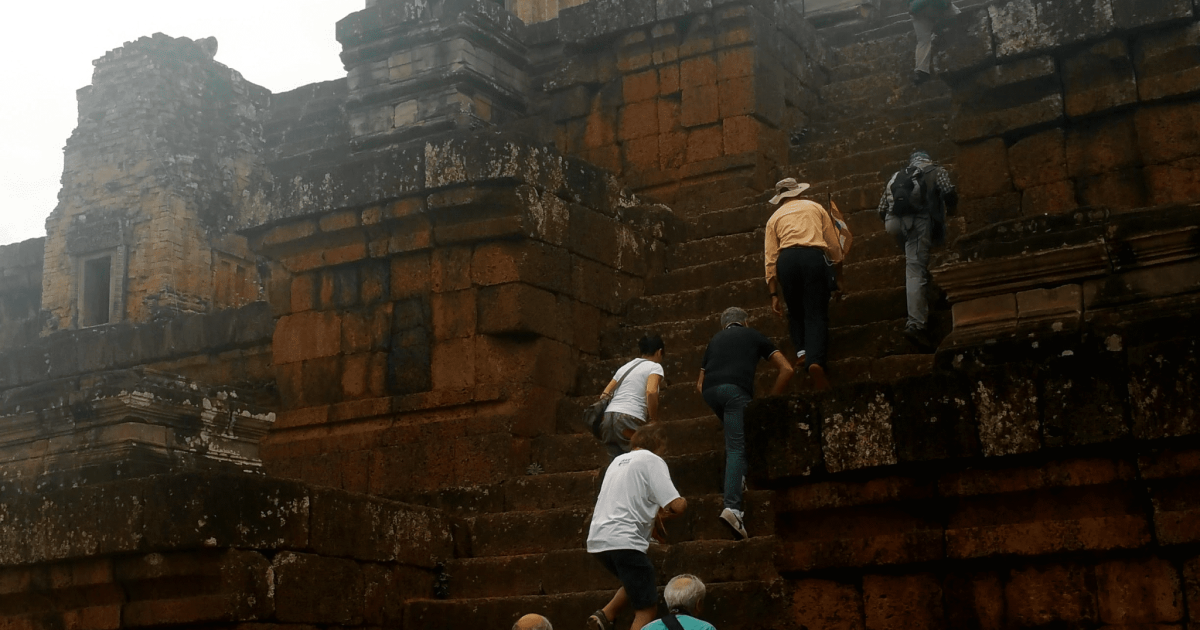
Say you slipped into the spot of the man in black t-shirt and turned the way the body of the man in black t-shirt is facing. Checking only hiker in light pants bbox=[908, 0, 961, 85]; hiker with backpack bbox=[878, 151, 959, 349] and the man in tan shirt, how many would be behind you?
0

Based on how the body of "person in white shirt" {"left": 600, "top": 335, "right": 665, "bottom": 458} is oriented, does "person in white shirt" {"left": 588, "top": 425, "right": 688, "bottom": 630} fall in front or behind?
behind

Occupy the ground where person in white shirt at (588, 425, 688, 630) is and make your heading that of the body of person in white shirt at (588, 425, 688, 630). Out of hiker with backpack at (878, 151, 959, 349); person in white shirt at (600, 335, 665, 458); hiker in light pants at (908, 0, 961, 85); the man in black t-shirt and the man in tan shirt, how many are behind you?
0

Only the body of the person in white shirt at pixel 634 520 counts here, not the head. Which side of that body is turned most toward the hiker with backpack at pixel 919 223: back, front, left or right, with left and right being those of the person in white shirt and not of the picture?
front

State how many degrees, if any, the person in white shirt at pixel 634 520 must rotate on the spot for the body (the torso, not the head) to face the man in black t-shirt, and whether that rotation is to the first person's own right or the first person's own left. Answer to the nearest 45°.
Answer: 0° — they already face them

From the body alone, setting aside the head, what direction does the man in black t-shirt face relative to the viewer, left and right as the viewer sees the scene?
facing away from the viewer

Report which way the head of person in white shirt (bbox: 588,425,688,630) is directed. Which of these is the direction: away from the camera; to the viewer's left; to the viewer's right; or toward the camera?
away from the camera

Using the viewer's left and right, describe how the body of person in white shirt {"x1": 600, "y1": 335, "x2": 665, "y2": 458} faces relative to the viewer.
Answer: facing away from the viewer and to the right of the viewer

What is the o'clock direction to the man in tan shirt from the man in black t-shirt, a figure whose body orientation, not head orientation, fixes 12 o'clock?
The man in tan shirt is roughly at 1 o'clock from the man in black t-shirt.

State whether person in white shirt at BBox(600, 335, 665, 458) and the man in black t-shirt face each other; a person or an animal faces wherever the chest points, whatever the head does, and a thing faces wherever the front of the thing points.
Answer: no

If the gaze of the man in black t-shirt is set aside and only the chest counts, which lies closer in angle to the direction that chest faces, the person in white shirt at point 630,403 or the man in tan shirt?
the man in tan shirt

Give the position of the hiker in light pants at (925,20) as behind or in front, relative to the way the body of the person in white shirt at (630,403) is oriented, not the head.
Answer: in front

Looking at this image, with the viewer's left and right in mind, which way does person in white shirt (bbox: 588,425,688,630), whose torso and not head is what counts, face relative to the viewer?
facing away from the viewer and to the right of the viewer

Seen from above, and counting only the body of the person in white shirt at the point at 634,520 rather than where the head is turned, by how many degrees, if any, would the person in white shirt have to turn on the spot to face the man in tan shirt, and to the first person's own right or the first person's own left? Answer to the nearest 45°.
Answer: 0° — they already face them

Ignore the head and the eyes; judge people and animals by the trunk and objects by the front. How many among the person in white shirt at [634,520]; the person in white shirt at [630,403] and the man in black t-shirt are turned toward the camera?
0

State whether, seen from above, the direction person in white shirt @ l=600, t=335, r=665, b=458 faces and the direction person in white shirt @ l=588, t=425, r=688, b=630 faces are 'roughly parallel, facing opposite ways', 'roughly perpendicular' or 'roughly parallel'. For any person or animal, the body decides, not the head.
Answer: roughly parallel

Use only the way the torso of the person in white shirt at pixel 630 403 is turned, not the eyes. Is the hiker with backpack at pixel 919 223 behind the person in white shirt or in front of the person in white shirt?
in front

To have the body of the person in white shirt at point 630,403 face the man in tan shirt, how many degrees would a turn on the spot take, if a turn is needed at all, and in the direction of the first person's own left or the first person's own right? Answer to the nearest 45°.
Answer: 0° — they already face them

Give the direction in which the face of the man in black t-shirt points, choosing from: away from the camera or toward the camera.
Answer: away from the camera
